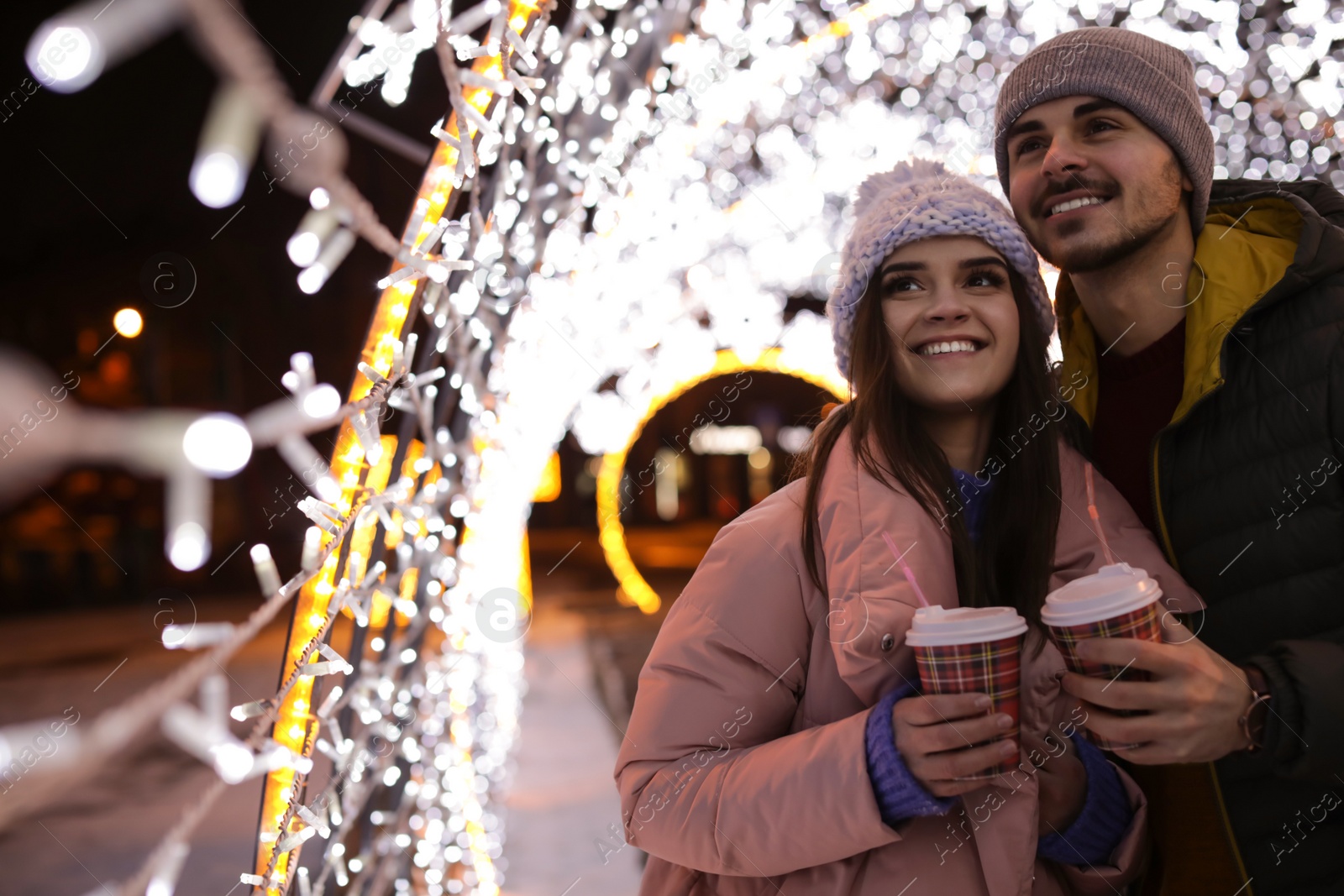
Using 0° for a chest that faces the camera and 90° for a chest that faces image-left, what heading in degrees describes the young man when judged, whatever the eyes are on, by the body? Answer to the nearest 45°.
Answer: approximately 45°

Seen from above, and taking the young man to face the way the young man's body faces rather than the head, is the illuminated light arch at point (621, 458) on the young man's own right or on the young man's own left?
on the young man's own right
